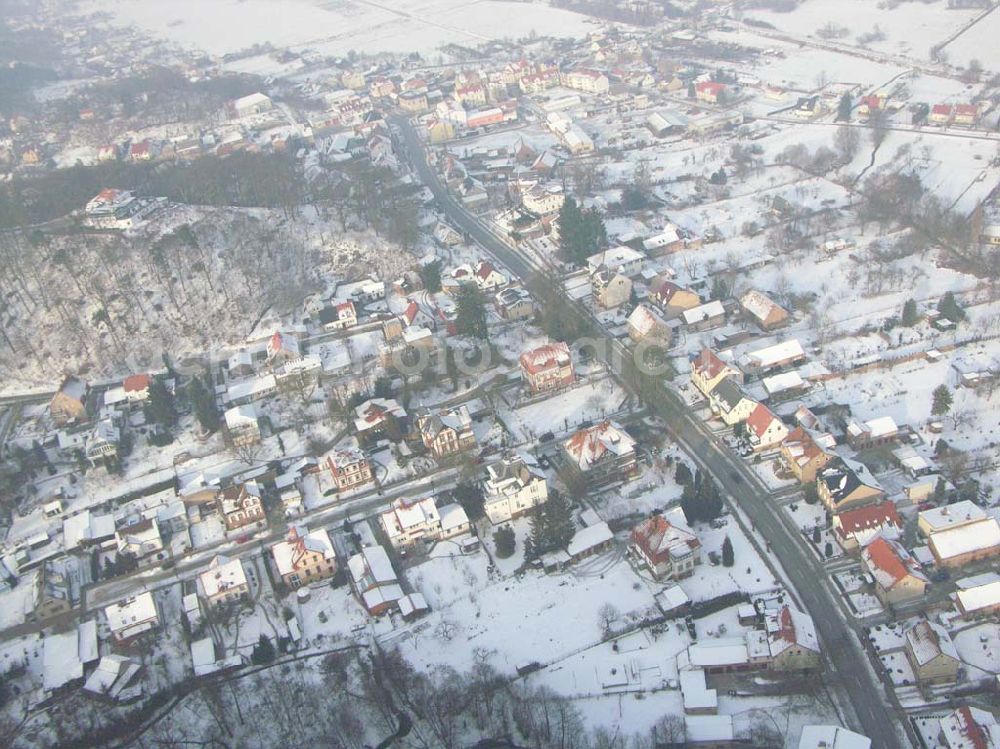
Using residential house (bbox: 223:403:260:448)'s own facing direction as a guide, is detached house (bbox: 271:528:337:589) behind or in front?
in front

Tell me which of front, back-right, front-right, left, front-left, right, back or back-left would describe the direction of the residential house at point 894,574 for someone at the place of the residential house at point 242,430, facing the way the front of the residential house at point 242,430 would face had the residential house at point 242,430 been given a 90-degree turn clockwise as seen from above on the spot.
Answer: back-left

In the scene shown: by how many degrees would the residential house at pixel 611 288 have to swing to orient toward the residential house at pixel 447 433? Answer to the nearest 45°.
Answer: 0° — it already faces it

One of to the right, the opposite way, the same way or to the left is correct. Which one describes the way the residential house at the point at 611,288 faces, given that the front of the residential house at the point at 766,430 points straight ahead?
the same way

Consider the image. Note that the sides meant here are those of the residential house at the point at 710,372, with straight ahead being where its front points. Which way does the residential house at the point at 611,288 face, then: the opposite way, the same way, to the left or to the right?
the same way

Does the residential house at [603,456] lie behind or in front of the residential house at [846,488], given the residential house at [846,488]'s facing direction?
in front

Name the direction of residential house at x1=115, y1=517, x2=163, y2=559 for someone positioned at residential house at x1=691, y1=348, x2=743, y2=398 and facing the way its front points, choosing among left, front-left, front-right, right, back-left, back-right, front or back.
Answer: front

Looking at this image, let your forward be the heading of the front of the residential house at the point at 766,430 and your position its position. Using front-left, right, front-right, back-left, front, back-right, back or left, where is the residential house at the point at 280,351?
front-right

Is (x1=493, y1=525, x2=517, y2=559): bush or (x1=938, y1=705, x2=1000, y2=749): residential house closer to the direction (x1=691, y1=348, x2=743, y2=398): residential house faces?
the bush

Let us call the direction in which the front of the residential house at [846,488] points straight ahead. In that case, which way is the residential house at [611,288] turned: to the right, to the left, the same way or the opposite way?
the same way

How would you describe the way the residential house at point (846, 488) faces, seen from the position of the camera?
facing the viewer and to the left of the viewer

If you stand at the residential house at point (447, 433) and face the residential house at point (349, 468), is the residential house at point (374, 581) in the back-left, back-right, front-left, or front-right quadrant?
front-left

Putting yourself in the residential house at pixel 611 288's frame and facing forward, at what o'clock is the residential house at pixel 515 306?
the residential house at pixel 515 306 is roughly at 1 o'clock from the residential house at pixel 611 288.

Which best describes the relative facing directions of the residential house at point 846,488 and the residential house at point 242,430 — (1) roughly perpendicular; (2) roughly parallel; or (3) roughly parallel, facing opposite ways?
roughly perpendicular

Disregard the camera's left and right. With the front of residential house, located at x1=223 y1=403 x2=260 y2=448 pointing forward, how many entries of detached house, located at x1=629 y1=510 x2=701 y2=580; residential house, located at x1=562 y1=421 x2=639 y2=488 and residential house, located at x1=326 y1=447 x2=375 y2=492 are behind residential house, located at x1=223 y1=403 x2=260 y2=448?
0

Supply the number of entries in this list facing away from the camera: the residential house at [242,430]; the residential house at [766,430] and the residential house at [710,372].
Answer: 0

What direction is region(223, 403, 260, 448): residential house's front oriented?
toward the camera

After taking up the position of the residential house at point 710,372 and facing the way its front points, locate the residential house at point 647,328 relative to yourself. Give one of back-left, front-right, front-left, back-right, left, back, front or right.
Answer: right

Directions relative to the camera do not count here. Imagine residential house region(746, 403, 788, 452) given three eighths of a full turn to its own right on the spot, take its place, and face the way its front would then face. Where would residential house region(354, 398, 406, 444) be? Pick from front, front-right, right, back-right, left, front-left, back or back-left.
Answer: left

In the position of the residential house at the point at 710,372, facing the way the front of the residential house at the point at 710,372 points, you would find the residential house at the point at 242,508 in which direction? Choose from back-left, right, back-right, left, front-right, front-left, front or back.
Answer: front

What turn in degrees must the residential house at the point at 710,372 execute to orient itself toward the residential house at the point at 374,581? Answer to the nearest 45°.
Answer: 0° — it already faces it

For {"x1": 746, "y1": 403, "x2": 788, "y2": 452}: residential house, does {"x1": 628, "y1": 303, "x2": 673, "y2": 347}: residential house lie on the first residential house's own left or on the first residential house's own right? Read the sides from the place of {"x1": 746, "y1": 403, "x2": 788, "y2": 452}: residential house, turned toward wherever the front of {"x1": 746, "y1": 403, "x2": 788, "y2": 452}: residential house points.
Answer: on the first residential house's own right
